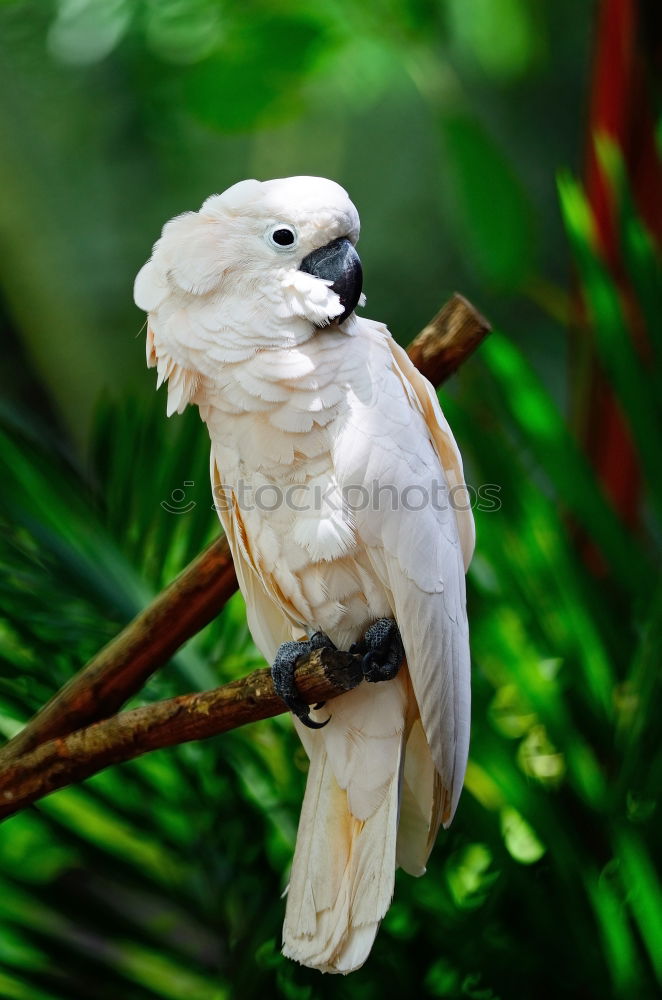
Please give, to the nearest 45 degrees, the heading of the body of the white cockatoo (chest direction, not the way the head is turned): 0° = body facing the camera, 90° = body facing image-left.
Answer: approximately 45°
